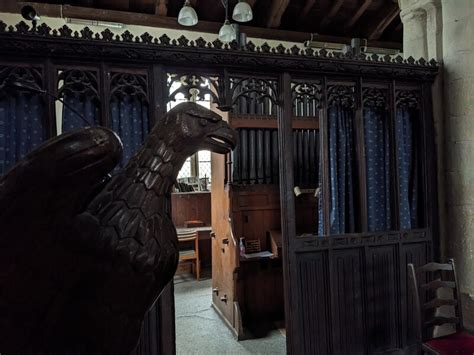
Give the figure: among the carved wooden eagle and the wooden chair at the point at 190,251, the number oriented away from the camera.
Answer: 1

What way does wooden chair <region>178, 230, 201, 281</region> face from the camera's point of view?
away from the camera

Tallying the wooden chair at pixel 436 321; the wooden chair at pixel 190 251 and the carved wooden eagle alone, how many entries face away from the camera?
1

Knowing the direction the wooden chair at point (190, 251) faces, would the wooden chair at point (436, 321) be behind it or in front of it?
behind

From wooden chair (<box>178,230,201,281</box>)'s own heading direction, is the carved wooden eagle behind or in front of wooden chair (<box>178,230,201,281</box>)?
behind

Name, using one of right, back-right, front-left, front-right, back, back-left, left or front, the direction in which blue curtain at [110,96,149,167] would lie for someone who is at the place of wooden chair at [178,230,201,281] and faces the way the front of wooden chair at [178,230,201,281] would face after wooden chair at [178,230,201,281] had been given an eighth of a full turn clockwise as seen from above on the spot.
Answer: back-right

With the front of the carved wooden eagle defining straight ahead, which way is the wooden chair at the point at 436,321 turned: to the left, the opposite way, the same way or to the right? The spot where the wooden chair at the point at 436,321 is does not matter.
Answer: to the right

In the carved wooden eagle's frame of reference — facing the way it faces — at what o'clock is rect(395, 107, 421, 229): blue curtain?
The blue curtain is roughly at 11 o'clock from the carved wooden eagle.

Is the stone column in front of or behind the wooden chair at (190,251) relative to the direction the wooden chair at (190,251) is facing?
behind

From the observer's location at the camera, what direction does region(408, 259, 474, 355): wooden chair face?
facing the viewer and to the right of the viewer

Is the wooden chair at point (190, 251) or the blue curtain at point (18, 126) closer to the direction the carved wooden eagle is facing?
the wooden chair

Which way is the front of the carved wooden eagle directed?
to the viewer's right

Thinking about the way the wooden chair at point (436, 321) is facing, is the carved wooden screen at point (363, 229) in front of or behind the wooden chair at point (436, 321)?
behind
